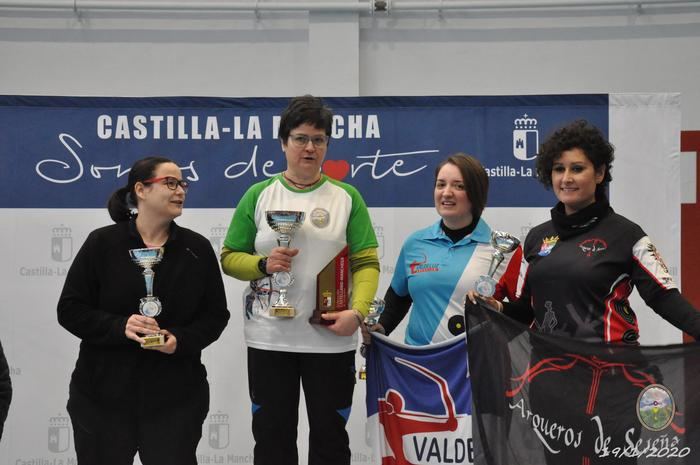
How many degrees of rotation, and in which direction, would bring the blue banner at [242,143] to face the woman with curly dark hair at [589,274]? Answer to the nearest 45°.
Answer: approximately 45° to its left

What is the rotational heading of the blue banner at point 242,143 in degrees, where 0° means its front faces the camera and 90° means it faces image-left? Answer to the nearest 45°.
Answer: approximately 0°

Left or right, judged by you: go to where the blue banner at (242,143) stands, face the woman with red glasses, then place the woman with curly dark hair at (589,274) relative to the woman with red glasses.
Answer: left

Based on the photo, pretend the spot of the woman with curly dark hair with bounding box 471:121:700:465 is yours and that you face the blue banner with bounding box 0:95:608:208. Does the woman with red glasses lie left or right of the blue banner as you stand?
left

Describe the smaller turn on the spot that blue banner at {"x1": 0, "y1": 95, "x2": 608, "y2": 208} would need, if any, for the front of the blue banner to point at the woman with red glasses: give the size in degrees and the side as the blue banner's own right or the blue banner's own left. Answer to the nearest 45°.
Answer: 0° — it already faces them
